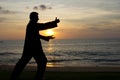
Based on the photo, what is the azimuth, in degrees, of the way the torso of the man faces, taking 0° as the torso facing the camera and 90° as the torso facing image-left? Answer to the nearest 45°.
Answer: approximately 270°
